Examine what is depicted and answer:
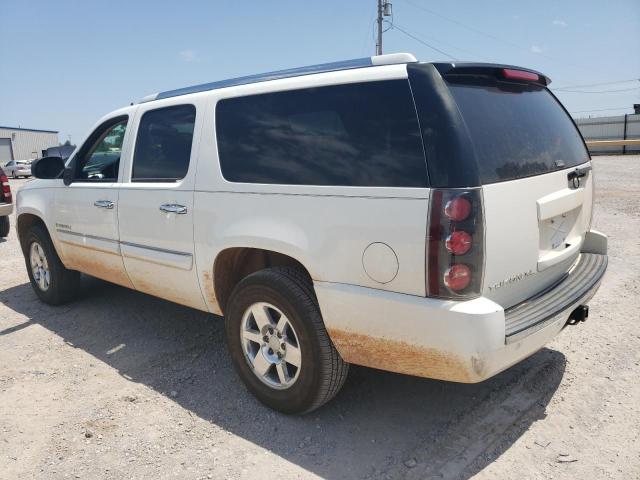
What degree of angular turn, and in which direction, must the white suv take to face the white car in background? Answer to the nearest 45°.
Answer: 0° — it already faces it

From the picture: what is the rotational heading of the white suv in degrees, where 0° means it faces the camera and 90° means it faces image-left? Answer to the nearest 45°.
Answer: approximately 135°

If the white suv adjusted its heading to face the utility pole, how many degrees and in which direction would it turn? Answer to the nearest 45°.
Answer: approximately 45° to its right

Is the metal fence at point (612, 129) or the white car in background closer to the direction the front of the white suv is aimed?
the white car in background

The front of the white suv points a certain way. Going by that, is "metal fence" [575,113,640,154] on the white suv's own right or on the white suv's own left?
on the white suv's own right
